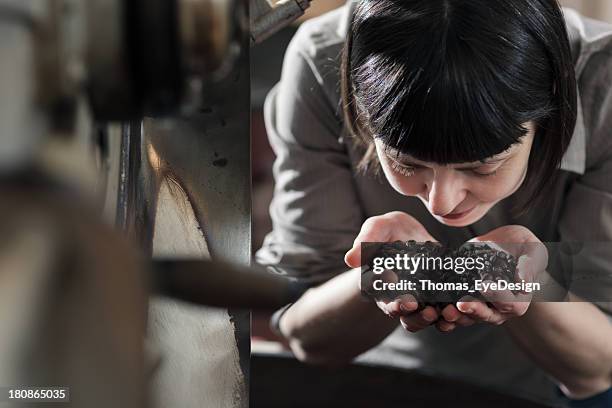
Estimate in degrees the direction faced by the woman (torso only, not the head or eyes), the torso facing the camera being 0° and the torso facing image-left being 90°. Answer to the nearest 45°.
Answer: approximately 0°
